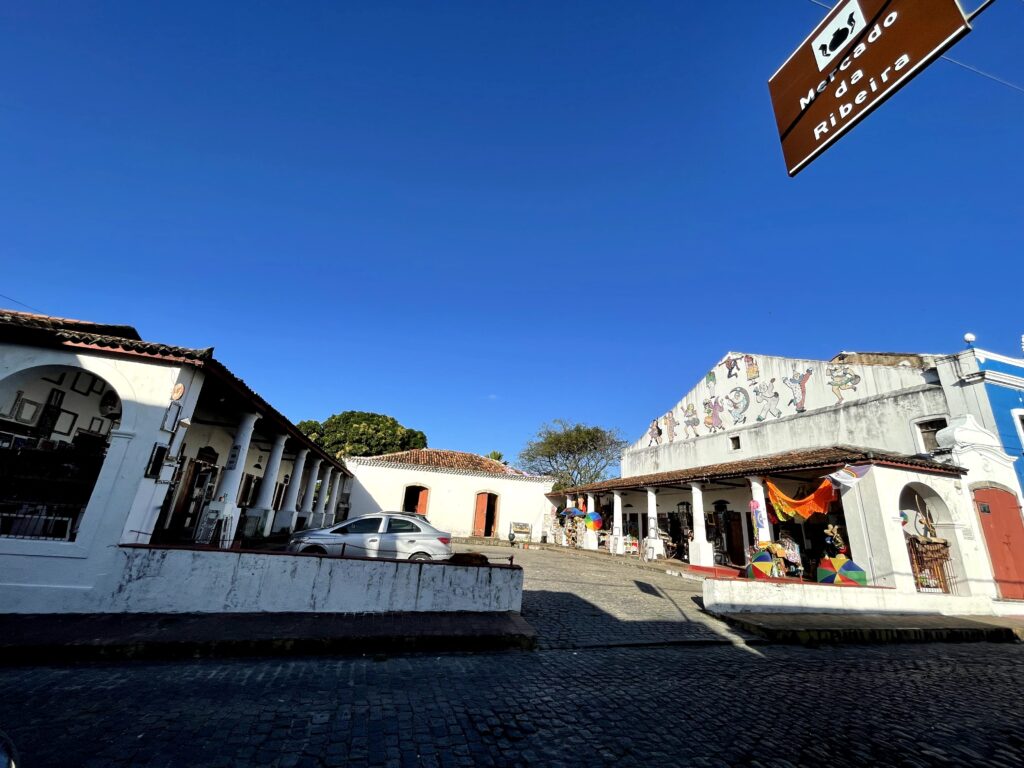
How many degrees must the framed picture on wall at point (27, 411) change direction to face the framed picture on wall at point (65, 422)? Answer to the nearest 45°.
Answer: approximately 135° to its left

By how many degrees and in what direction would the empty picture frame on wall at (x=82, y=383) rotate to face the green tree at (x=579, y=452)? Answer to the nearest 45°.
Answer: approximately 90° to its left

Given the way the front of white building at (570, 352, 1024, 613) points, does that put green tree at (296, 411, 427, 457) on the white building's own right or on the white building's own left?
on the white building's own right

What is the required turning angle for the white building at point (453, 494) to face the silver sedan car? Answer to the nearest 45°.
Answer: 0° — it already faces it

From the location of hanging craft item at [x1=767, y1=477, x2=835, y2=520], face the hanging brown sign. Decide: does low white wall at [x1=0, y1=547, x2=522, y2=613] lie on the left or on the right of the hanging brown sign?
right
